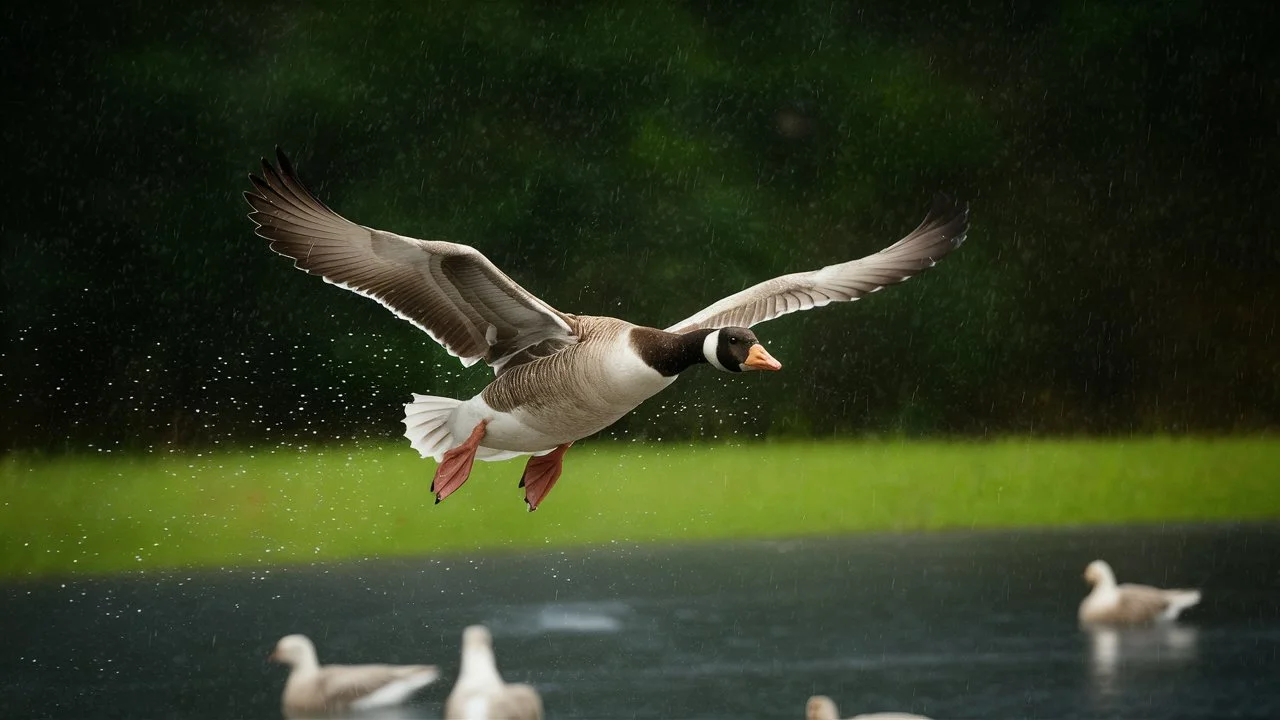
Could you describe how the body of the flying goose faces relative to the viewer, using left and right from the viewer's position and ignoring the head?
facing the viewer and to the right of the viewer

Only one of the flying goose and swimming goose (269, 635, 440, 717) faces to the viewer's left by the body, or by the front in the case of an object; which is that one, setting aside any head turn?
the swimming goose

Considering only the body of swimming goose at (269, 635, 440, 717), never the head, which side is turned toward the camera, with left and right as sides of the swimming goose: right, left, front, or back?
left

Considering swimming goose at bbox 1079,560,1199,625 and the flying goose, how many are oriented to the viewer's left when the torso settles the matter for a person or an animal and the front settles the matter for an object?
1

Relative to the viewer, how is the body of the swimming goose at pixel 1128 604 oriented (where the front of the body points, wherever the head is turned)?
to the viewer's left

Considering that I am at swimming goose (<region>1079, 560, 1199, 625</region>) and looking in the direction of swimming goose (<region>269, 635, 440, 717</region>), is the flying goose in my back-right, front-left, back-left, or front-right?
front-left

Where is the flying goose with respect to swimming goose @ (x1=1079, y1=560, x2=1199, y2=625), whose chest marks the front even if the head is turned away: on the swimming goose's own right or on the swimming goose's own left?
on the swimming goose's own left

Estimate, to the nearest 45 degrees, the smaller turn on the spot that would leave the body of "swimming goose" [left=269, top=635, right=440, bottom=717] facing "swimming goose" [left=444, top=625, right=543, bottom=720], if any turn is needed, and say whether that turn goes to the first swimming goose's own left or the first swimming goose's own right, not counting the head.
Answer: approximately 135° to the first swimming goose's own left

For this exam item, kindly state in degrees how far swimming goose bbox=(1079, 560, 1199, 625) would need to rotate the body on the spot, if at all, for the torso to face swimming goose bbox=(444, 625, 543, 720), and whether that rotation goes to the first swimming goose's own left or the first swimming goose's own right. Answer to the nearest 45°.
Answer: approximately 45° to the first swimming goose's own left

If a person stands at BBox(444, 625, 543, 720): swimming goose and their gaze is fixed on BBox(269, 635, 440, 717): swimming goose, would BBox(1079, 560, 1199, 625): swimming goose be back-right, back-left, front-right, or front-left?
back-right

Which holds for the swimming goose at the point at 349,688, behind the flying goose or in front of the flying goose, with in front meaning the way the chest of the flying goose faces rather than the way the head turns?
behind
